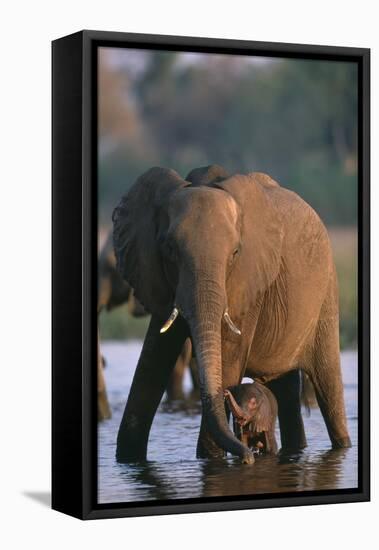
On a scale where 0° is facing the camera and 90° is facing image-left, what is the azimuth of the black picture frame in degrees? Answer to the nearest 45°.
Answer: approximately 315°
